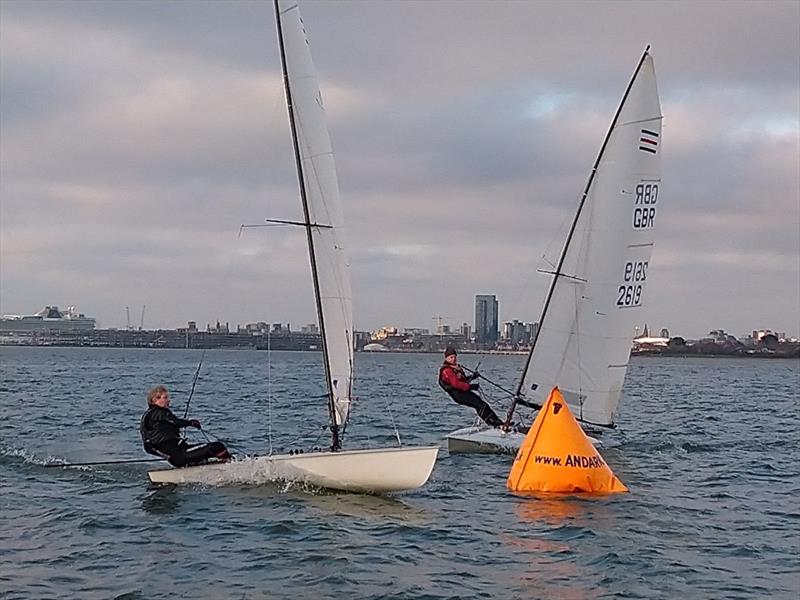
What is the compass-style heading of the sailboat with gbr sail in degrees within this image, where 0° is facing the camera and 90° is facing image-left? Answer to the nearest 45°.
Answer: approximately 45°

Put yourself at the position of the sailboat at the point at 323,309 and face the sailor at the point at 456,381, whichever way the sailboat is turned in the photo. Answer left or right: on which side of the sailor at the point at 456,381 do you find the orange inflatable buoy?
right

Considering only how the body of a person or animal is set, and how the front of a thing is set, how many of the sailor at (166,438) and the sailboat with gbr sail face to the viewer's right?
1

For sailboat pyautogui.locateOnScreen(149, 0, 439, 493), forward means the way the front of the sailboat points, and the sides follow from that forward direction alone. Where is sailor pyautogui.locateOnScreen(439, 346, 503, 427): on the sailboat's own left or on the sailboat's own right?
on the sailboat's own left

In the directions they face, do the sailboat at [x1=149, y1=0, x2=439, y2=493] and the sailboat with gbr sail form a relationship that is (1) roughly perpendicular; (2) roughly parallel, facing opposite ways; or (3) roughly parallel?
roughly perpendicular

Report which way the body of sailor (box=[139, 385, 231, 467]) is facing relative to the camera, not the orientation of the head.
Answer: to the viewer's right

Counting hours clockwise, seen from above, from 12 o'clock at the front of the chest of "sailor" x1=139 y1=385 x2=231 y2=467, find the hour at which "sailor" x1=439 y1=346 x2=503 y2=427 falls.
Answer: "sailor" x1=439 y1=346 x2=503 y2=427 is roughly at 11 o'clock from "sailor" x1=139 y1=385 x2=231 y2=467.

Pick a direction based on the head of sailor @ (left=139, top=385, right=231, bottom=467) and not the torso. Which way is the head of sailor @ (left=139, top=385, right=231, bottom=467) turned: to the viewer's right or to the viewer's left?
to the viewer's right
